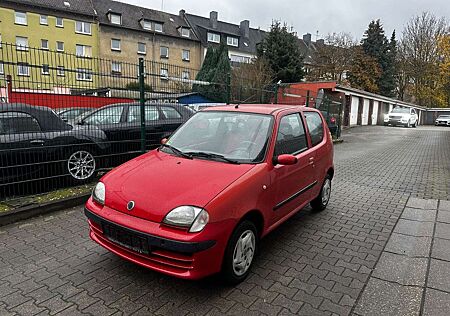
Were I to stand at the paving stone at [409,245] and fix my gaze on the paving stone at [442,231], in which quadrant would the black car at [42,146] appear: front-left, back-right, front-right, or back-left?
back-left

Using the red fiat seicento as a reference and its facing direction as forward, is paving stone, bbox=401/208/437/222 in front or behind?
behind

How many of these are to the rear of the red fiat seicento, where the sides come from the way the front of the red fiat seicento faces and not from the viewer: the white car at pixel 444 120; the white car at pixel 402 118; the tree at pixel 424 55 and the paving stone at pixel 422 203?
4

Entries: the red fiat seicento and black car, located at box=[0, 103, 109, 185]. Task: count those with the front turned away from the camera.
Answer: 0

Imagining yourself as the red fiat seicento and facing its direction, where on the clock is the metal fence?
The metal fence is roughly at 3 o'clock from the red fiat seicento.

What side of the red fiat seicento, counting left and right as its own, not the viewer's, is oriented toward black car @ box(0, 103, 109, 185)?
right

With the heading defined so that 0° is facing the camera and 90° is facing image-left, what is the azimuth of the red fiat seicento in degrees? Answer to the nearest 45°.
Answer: approximately 45°

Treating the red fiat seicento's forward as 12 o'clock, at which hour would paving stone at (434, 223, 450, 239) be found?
The paving stone is roughly at 7 o'clock from the red fiat seicento.
